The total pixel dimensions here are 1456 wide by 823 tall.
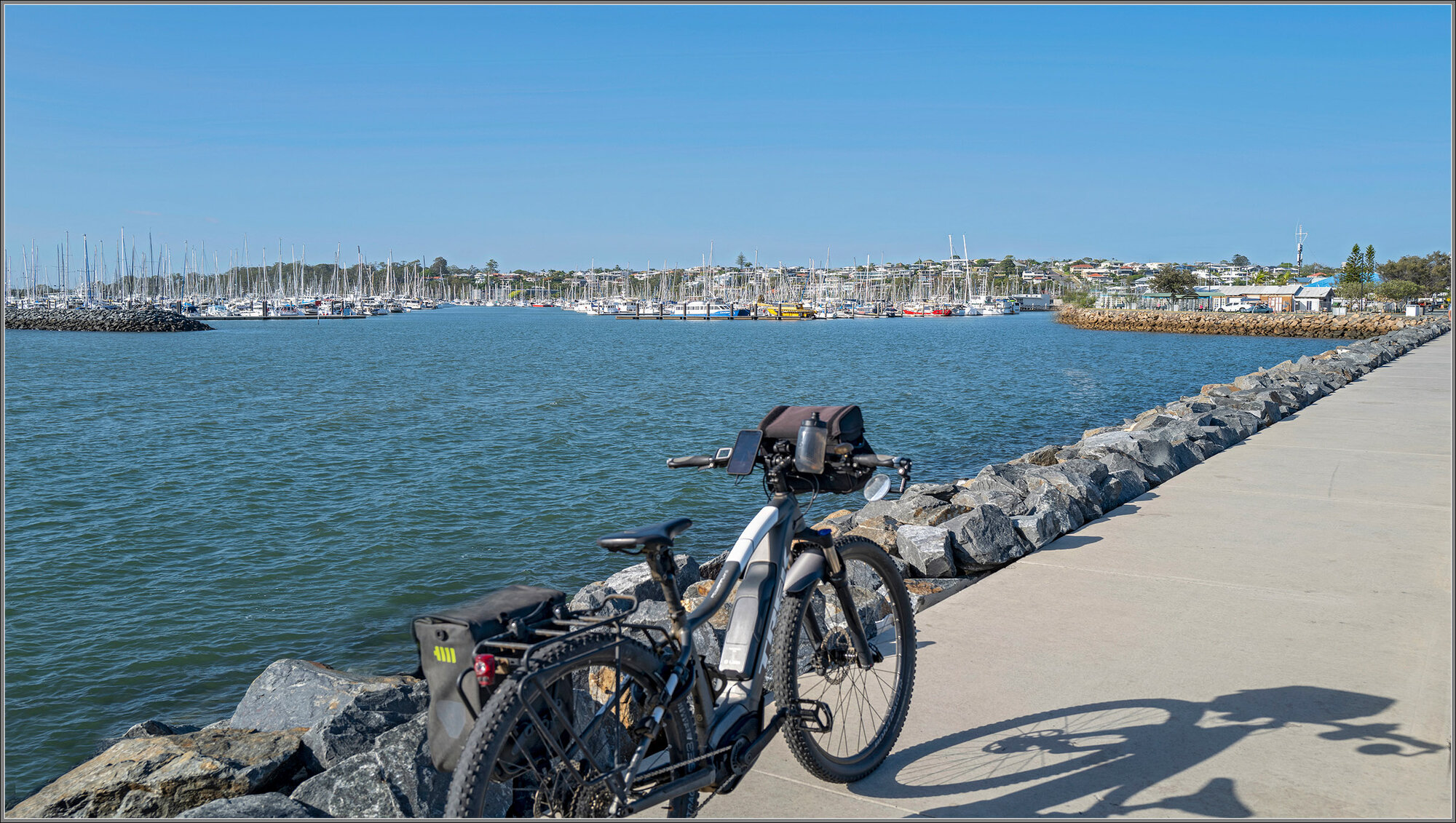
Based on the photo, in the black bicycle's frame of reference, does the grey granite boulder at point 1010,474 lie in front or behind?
in front

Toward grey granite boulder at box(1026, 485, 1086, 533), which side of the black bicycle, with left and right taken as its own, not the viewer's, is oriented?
front

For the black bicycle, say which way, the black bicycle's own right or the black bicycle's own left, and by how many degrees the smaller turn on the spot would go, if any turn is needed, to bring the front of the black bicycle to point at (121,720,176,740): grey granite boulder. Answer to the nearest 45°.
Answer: approximately 90° to the black bicycle's own left

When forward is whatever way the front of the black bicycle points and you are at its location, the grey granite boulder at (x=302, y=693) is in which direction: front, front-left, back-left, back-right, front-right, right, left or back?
left

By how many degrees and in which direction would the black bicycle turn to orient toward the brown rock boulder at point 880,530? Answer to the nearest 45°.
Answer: approximately 45° to its left

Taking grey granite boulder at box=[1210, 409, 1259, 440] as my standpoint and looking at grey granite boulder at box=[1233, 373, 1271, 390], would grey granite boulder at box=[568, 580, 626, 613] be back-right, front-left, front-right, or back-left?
back-left

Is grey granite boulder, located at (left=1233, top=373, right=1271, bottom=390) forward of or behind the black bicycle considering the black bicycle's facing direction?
forward

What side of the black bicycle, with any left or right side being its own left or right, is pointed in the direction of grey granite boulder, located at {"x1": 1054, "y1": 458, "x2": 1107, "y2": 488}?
front

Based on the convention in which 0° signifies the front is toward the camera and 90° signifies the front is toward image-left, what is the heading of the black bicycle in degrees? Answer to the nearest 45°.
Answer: approximately 225°

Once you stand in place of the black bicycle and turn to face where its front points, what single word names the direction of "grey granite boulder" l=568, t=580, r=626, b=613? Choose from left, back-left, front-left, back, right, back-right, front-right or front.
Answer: front-left
